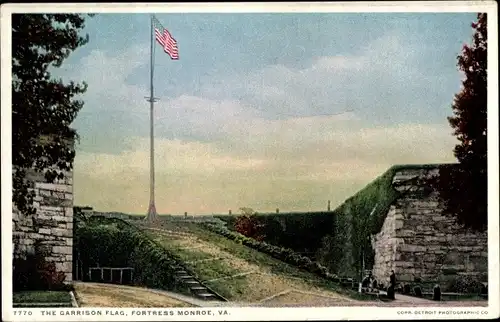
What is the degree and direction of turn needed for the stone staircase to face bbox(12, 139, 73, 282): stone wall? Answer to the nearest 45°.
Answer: approximately 135° to its right

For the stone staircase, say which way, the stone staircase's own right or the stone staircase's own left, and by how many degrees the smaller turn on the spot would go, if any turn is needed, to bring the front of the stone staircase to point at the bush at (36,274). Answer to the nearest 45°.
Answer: approximately 135° to the stone staircase's own right

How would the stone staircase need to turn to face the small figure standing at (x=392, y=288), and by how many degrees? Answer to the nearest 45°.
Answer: approximately 45° to its left

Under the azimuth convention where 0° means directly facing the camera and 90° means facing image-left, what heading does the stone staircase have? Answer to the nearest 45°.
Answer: approximately 315°

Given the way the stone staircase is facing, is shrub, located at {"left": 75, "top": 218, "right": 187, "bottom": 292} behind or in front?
behind
